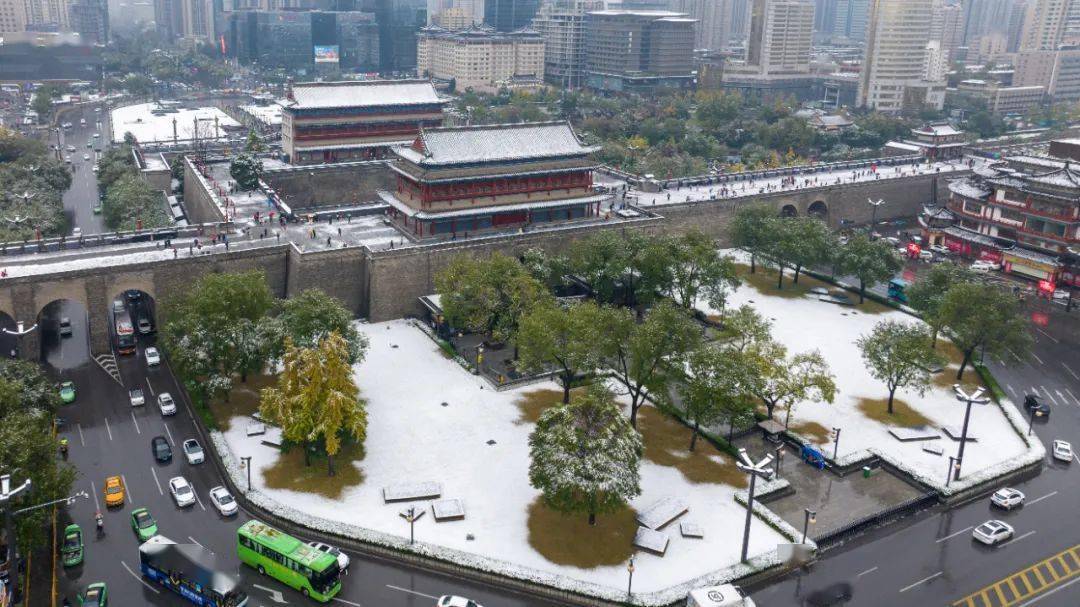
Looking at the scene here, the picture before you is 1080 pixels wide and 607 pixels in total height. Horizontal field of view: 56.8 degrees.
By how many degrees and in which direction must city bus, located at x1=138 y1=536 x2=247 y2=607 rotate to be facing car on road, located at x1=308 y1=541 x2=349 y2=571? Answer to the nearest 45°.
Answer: approximately 45° to its left

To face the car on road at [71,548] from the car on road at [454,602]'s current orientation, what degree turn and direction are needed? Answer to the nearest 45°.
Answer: approximately 180°

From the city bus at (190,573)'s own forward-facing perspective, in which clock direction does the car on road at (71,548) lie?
The car on road is roughly at 6 o'clock from the city bus.

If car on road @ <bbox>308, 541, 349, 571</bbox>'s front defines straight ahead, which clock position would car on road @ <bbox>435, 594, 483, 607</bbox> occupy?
car on road @ <bbox>435, 594, 483, 607</bbox> is roughly at 12 o'clock from car on road @ <bbox>308, 541, 349, 571</bbox>.

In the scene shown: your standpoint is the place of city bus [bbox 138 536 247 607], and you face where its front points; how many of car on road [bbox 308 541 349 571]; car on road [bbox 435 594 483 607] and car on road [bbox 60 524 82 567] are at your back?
1

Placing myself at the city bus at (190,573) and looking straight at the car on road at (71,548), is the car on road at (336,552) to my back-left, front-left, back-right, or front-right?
back-right

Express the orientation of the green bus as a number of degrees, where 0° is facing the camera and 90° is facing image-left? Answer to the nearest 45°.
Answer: approximately 315°

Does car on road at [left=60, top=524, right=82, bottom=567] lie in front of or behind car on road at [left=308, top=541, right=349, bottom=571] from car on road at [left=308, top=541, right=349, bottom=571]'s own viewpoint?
behind

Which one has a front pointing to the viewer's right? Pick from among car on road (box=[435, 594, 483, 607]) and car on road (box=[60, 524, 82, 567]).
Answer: car on road (box=[435, 594, 483, 607])

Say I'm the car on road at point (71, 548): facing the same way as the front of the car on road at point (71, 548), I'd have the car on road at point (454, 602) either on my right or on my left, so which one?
on my left

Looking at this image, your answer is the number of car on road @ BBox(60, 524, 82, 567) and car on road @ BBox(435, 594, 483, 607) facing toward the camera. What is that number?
1

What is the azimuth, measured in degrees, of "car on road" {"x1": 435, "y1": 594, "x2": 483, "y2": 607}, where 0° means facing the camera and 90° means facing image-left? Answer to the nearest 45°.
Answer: approximately 270°

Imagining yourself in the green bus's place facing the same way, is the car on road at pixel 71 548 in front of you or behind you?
behind
